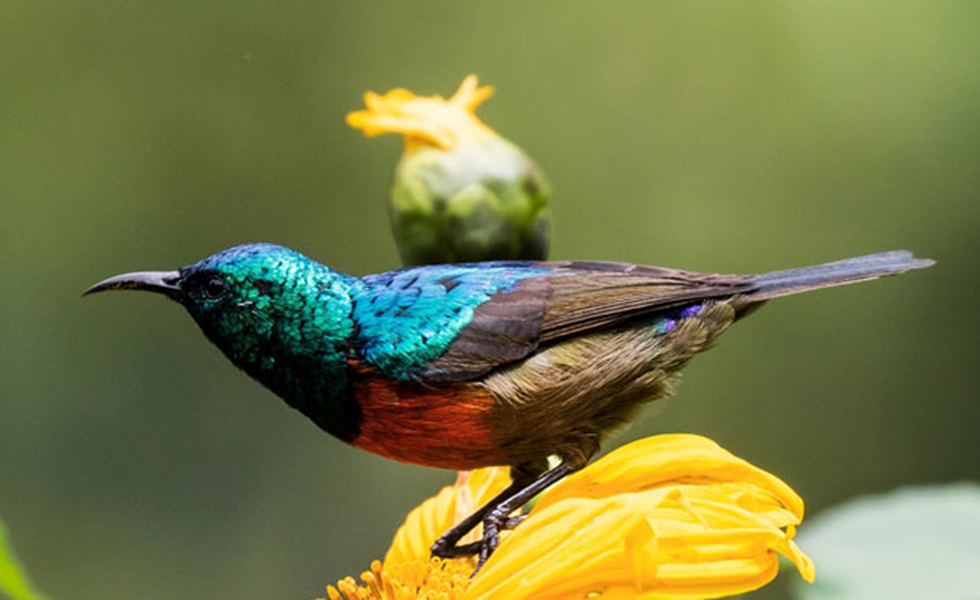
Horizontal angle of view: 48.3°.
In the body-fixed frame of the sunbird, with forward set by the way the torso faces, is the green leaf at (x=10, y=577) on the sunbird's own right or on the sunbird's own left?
on the sunbird's own left

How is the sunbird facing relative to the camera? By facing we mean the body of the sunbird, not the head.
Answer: to the viewer's left
